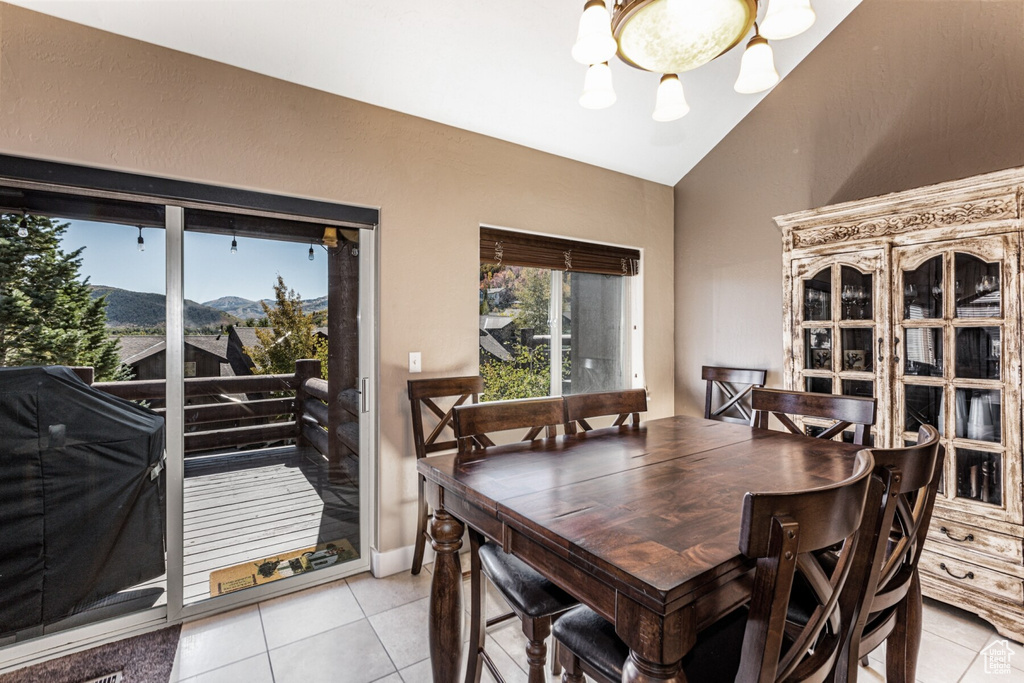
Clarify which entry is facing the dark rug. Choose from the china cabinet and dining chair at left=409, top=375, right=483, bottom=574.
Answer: the china cabinet

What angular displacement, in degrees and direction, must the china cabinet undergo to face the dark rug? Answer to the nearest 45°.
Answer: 0° — it already faces it

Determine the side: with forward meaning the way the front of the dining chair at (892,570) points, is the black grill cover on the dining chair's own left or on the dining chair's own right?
on the dining chair's own left

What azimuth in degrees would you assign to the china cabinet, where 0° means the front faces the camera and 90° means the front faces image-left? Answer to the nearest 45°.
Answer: approximately 45°

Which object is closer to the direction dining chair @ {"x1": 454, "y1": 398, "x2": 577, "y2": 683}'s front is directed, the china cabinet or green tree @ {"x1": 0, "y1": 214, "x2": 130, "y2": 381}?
the china cabinet

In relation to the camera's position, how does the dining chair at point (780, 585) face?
facing away from the viewer and to the left of the viewer

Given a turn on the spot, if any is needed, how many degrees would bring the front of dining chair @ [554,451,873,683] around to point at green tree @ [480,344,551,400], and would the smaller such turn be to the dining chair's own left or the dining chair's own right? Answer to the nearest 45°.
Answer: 0° — it already faces it
